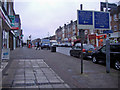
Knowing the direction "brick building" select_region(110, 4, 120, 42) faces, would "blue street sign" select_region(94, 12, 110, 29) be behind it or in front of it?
in front

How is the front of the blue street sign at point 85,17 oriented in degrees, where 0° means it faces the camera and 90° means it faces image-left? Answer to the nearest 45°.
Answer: approximately 0°

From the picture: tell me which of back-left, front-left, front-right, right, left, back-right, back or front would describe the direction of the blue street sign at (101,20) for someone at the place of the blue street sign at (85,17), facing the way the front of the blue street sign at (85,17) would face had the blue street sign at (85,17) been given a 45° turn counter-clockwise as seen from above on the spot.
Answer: left
